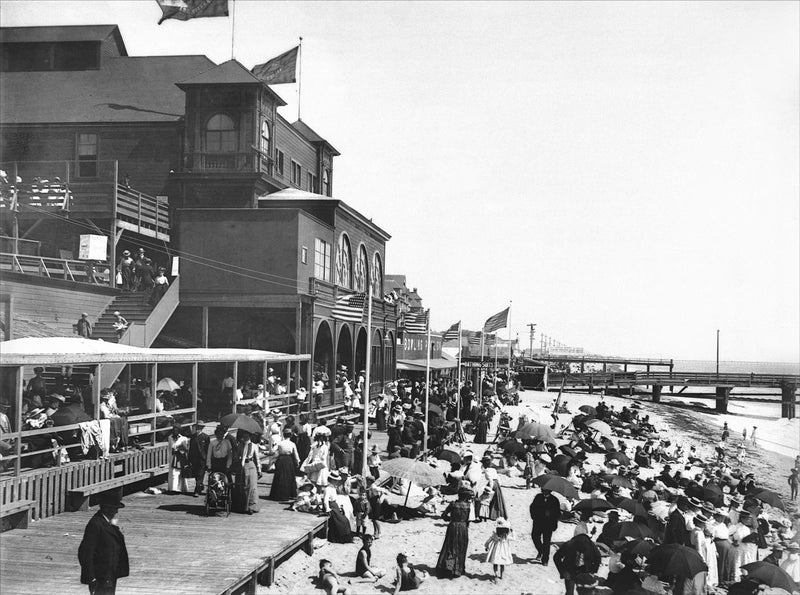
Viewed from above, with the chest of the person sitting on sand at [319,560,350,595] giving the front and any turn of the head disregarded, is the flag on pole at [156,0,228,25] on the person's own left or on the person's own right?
on the person's own left

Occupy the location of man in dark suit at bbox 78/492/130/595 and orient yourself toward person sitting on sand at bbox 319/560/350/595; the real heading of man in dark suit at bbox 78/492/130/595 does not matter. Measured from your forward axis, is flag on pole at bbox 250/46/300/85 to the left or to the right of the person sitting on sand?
left

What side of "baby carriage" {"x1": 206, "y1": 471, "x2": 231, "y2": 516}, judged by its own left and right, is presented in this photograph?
front
